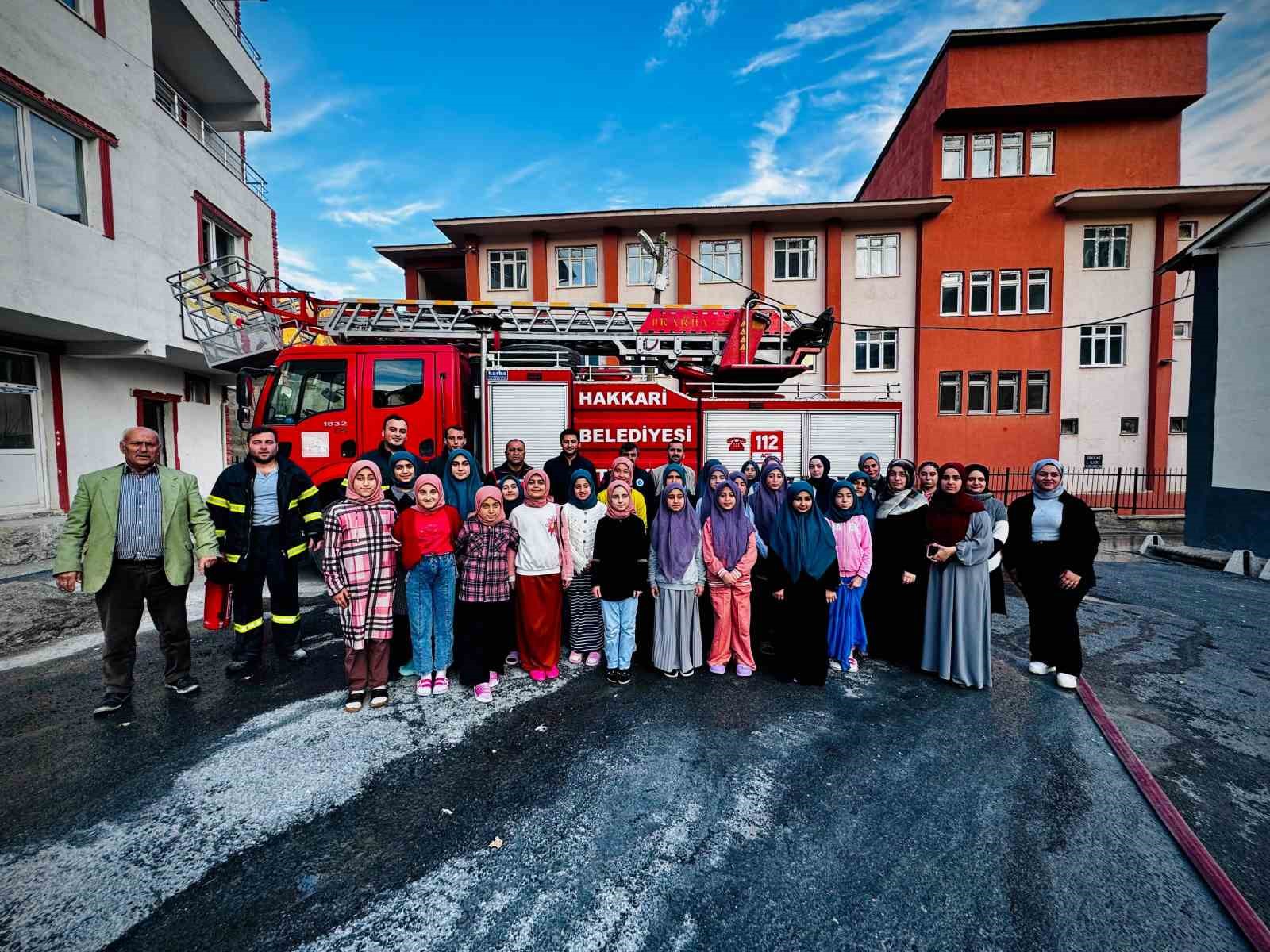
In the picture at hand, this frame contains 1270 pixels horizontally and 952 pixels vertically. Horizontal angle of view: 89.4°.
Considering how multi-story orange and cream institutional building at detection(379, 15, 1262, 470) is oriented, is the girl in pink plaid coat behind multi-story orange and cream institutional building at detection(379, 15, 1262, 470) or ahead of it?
ahead

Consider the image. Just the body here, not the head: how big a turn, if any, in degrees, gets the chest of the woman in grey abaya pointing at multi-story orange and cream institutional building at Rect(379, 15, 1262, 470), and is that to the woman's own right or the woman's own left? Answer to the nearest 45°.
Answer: approximately 135° to the woman's own right

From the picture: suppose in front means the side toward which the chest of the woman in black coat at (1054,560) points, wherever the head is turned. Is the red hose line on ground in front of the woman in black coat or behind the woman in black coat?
in front

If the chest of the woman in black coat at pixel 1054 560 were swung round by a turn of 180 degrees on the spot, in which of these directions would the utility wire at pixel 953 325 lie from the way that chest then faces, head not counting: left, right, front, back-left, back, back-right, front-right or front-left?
front

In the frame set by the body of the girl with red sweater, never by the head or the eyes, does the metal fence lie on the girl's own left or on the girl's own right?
on the girl's own left

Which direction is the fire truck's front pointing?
to the viewer's left

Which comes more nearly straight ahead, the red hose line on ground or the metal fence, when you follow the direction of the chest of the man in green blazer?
the red hose line on ground

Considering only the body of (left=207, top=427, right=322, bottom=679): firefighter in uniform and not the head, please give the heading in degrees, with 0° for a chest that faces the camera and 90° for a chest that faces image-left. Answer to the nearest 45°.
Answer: approximately 0°

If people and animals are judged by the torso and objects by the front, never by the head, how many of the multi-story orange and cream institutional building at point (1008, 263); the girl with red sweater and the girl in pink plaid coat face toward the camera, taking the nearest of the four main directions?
3

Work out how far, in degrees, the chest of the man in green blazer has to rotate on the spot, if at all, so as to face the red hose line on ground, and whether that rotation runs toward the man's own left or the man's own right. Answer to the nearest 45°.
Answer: approximately 45° to the man's own left

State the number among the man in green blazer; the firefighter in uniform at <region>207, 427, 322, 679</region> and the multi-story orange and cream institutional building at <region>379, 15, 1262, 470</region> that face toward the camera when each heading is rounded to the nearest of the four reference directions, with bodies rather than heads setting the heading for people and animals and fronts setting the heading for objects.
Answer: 3

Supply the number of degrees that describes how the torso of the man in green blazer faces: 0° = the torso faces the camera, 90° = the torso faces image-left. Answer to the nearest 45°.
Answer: approximately 0°

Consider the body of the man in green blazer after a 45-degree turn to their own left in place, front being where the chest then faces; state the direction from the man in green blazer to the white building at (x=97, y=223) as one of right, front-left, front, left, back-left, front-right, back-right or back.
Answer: back-left
